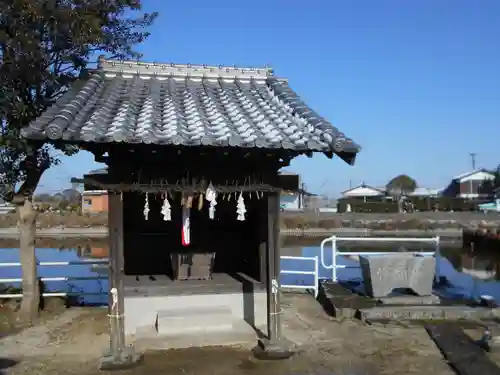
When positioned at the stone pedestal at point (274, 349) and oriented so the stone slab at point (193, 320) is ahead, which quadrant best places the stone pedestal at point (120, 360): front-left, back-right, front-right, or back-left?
front-left

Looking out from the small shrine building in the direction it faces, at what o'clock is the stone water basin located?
The stone water basin is roughly at 8 o'clock from the small shrine building.

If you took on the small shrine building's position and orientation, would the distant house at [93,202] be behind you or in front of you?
behind

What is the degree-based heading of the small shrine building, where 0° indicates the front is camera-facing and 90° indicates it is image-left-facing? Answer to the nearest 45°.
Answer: approximately 0°

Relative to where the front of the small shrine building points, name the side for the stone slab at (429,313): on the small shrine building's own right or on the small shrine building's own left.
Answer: on the small shrine building's own left
